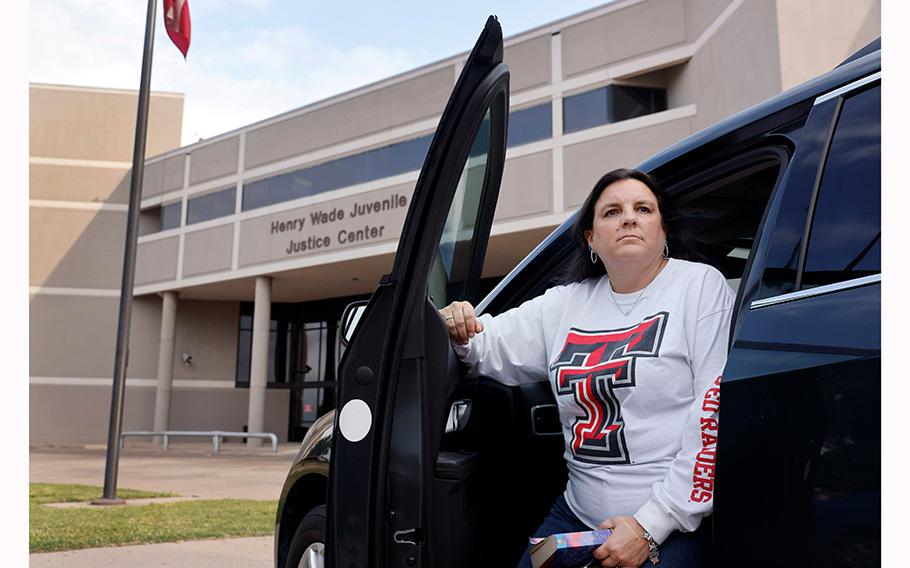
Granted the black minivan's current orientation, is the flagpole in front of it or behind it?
in front

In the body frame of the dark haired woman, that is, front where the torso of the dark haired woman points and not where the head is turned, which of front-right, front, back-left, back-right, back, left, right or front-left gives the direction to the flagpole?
right

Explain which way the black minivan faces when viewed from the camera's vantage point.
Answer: facing away from the viewer and to the left of the viewer

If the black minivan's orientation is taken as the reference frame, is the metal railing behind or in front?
in front

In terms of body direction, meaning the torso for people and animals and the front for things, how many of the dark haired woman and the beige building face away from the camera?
0

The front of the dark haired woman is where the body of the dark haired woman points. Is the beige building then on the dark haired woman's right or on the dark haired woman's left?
on the dark haired woman's right

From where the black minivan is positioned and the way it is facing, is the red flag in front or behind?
in front

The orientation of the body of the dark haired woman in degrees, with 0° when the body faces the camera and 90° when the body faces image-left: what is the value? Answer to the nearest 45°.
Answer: approximately 45°

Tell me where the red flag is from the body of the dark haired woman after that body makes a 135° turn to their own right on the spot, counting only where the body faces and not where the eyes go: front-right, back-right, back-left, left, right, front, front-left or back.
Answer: front-left
